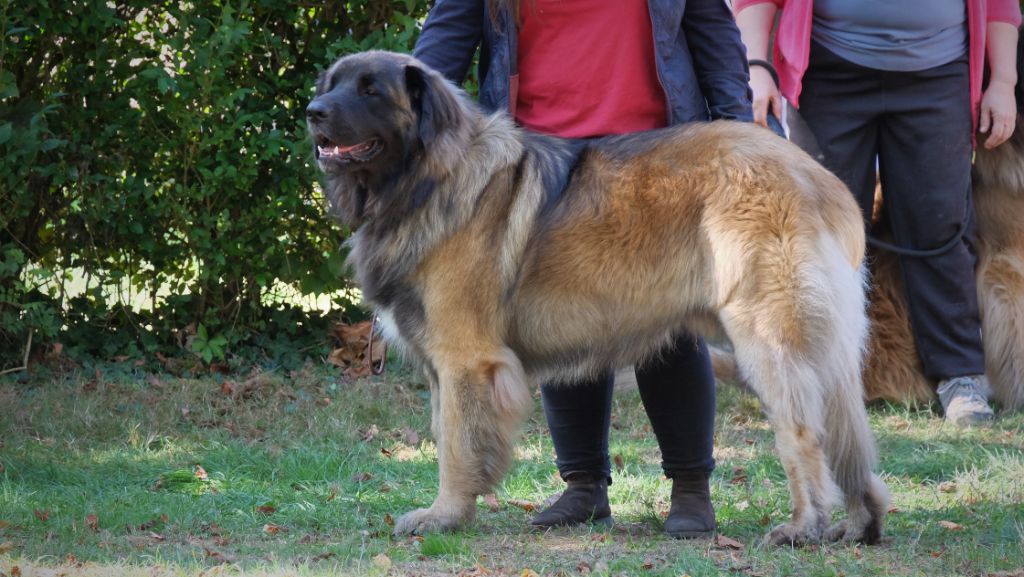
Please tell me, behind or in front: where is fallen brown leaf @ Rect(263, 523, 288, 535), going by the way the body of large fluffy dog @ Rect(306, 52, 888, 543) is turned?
in front

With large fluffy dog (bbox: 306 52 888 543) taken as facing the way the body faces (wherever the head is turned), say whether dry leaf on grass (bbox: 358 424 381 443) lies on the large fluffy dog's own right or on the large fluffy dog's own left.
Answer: on the large fluffy dog's own right

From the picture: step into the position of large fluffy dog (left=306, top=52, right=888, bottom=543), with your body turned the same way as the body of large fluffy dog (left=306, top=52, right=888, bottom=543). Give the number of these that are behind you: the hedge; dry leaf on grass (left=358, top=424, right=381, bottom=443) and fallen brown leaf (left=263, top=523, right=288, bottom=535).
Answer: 0

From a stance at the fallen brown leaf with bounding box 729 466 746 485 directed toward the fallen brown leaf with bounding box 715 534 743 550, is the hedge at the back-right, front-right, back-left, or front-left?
back-right

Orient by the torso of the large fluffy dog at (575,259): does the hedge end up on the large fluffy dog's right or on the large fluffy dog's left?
on the large fluffy dog's right

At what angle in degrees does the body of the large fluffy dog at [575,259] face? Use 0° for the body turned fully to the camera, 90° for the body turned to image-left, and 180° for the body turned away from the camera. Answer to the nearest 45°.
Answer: approximately 90°

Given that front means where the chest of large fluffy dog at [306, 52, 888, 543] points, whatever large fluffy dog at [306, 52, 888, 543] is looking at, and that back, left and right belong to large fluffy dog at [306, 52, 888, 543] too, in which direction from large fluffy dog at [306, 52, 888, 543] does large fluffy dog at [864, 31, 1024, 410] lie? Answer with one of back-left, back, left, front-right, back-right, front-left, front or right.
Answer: back-right

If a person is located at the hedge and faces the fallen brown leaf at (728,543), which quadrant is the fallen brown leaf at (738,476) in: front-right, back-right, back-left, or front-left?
front-left

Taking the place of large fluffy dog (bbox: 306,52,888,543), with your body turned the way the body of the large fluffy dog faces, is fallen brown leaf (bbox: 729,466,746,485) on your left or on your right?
on your right

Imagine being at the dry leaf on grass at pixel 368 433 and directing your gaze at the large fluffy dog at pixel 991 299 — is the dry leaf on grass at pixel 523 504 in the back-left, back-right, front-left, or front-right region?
front-right

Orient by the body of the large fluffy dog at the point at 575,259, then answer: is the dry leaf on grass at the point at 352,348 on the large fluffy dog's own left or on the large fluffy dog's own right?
on the large fluffy dog's own right
